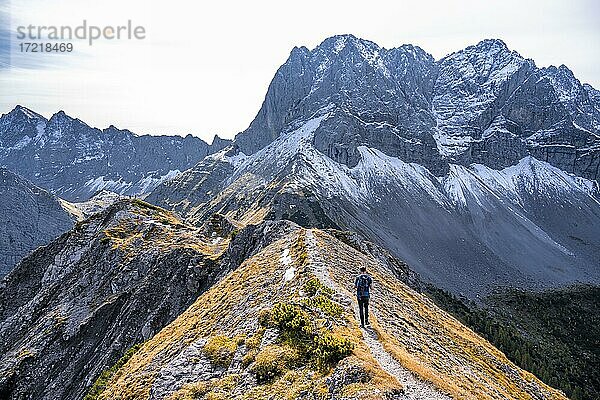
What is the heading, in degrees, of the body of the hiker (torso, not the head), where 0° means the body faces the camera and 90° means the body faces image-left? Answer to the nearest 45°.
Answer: approximately 180°
